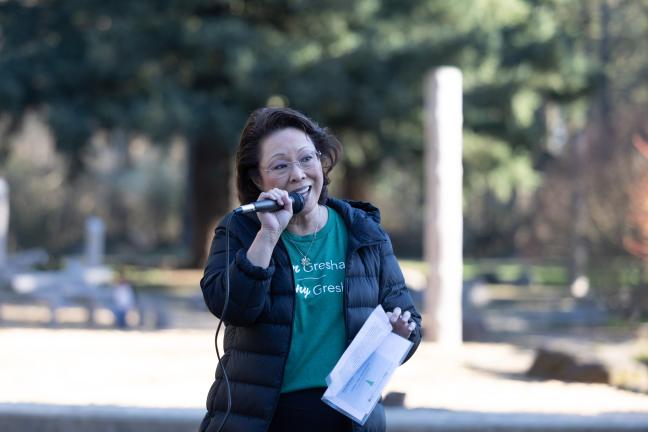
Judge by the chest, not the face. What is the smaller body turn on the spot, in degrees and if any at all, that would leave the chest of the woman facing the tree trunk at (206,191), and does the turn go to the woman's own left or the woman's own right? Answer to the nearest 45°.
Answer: approximately 180°

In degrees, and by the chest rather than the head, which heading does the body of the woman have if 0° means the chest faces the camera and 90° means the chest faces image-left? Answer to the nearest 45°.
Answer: approximately 0°

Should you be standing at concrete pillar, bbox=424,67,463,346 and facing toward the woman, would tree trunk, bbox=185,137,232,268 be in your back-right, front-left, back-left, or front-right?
back-right

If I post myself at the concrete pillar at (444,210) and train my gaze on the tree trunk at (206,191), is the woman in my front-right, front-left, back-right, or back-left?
back-left

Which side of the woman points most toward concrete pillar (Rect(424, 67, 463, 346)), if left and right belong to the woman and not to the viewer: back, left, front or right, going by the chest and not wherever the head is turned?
back
